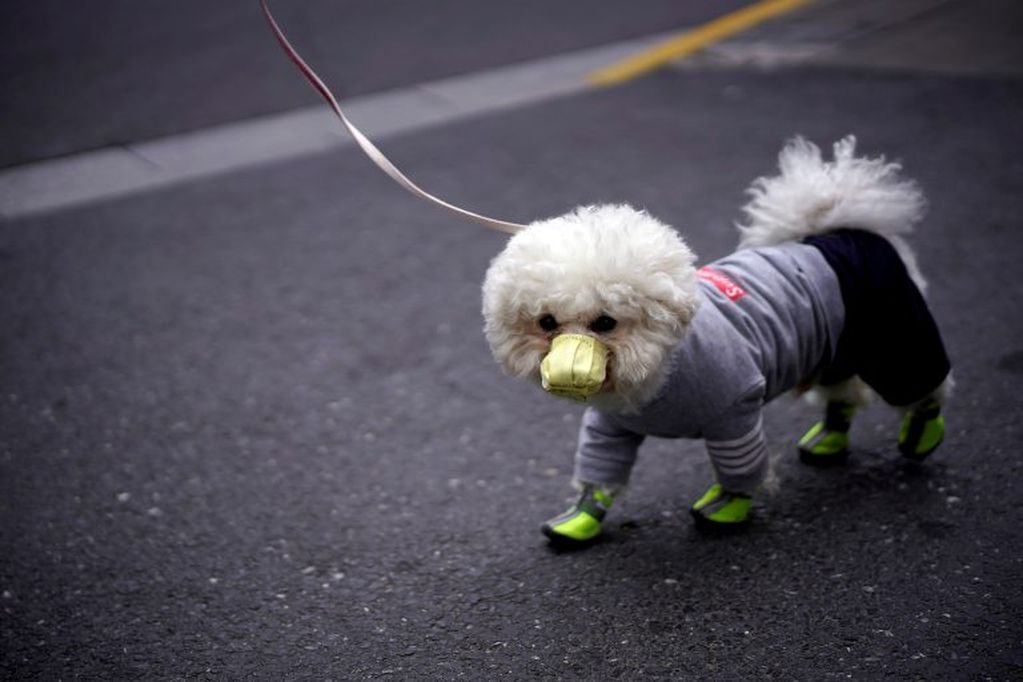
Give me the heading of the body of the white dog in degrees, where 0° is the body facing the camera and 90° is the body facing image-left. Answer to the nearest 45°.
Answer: approximately 45°
